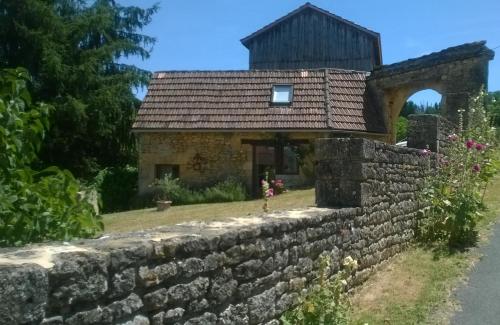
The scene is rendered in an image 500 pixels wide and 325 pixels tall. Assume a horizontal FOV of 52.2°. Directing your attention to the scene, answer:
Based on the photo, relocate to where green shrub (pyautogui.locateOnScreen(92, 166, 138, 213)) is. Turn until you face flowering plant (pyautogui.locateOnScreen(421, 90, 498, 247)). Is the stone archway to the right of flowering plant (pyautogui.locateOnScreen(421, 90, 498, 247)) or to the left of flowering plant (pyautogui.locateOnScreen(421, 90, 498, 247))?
left

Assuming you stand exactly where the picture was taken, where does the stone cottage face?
facing the viewer

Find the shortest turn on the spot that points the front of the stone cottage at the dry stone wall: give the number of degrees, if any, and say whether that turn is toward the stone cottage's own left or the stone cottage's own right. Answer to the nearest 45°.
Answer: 0° — it already faces it

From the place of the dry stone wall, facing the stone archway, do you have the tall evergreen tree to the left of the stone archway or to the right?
left

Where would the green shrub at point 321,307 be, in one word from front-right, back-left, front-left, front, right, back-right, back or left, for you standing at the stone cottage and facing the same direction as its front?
front

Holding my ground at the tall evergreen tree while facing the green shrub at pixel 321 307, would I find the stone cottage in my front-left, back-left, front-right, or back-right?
front-left

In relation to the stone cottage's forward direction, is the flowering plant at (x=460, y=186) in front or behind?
in front

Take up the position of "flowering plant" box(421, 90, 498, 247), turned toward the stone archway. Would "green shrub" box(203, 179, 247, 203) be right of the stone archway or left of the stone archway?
left

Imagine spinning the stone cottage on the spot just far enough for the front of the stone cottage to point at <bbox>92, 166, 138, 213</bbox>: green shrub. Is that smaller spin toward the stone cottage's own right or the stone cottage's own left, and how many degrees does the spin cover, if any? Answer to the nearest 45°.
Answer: approximately 90° to the stone cottage's own right

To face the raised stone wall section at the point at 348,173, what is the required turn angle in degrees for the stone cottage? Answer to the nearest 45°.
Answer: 0° — it already faces it
